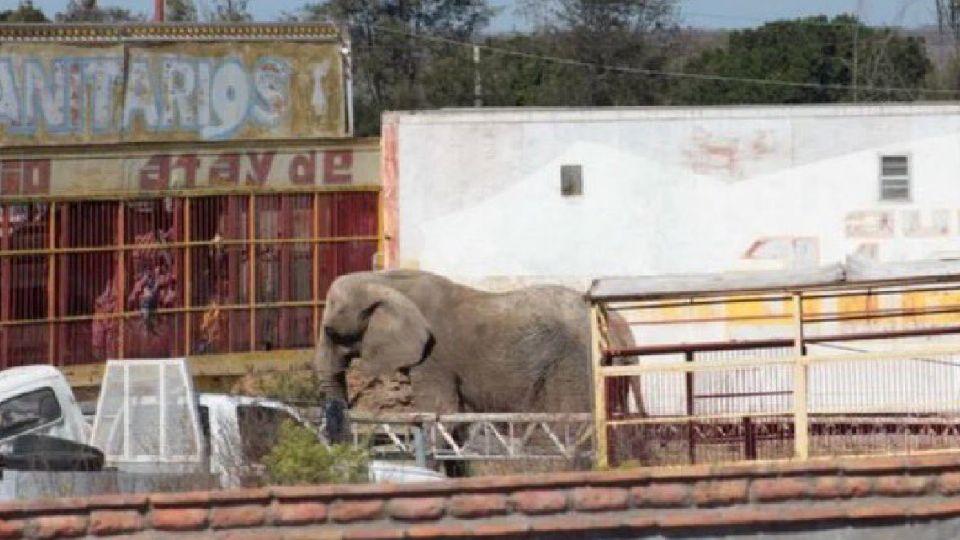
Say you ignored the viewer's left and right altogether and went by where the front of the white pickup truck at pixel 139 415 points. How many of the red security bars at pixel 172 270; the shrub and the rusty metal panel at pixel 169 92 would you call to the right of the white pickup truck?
2

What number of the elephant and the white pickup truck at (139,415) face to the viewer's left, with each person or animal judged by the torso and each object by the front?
2

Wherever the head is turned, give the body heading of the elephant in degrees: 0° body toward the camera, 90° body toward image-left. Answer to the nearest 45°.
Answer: approximately 90°

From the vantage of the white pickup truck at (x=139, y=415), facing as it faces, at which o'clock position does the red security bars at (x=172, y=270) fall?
The red security bars is roughly at 3 o'clock from the white pickup truck.

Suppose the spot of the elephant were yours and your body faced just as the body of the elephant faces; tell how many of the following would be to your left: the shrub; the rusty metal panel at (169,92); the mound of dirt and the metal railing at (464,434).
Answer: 2

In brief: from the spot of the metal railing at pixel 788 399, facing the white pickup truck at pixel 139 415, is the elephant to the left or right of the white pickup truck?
right

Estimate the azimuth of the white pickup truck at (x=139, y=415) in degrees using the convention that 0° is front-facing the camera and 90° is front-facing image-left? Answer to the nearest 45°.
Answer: approximately 90°

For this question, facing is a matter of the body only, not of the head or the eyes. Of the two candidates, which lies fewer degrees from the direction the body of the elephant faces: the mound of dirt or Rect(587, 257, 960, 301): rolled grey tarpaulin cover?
the mound of dirt

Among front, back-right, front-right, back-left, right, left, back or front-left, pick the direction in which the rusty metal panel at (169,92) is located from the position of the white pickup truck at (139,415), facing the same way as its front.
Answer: right
